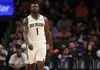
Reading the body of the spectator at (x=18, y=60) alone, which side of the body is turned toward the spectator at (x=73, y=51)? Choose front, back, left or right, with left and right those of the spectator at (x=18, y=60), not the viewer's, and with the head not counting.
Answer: left

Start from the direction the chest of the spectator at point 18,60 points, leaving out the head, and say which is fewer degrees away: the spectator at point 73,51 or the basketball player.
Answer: the basketball player

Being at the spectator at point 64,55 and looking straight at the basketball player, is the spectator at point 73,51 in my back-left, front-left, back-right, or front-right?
back-left

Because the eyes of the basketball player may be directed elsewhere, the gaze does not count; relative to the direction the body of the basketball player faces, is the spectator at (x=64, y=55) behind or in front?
behind

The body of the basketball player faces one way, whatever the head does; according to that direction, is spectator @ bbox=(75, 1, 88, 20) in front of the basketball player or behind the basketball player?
behind

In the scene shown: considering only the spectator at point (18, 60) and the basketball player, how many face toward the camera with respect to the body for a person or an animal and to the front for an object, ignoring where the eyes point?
2

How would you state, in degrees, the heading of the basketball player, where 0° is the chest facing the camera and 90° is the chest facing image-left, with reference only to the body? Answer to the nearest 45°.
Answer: approximately 0°

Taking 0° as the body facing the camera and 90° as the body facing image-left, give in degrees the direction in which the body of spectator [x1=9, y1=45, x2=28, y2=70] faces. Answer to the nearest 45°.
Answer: approximately 0°
